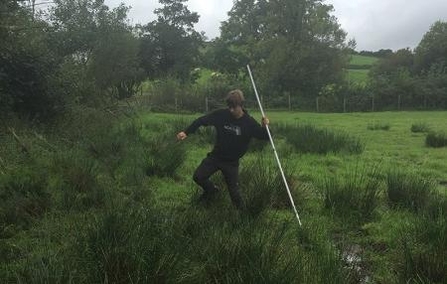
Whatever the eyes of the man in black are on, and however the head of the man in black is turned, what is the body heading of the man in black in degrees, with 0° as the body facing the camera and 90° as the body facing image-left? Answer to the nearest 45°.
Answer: approximately 0°

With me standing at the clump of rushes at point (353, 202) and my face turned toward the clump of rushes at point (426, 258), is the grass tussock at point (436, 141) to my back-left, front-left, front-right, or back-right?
back-left

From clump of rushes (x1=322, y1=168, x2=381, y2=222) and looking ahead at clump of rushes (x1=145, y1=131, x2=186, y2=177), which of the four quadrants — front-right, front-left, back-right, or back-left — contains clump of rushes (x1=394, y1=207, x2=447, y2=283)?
back-left

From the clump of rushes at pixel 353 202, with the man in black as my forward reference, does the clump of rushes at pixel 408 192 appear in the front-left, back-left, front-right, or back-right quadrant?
back-right

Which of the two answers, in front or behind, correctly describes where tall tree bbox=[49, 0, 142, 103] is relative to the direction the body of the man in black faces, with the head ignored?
behind

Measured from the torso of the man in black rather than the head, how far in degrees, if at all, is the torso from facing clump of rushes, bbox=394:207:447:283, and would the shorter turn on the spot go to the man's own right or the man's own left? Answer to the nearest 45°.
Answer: approximately 45° to the man's own left

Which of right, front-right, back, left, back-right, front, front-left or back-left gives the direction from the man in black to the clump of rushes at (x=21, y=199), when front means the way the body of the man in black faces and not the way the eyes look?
right

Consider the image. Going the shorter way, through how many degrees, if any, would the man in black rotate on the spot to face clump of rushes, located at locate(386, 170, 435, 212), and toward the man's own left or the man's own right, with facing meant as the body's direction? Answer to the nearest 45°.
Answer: approximately 90° to the man's own left

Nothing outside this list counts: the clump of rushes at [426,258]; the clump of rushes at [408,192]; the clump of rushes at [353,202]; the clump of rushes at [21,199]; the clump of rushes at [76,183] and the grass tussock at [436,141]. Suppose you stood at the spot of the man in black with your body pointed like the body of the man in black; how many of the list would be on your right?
2

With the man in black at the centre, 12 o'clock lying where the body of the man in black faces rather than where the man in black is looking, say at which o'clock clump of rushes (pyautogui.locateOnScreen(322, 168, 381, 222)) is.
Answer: The clump of rushes is roughly at 9 o'clock from the man in black.

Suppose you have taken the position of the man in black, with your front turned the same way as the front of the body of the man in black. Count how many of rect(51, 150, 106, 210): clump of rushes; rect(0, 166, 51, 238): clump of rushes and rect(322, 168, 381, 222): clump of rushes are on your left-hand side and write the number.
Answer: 1
